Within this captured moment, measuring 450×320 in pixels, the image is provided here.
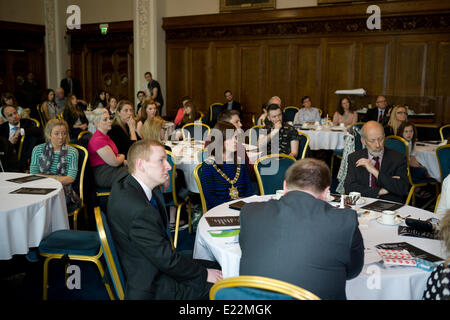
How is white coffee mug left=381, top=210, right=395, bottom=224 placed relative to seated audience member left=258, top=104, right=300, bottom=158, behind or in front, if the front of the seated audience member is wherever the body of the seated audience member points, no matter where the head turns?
in front

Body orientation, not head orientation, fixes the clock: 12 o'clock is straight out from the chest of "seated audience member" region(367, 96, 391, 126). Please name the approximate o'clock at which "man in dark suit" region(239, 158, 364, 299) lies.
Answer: The man in dark suit is roughly at 12 o'clock from the seated audience member.

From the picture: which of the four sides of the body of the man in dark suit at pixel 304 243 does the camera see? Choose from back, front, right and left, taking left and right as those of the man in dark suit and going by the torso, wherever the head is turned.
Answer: back

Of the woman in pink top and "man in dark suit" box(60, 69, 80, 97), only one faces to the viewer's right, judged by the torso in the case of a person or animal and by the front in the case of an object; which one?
the woman in pink top

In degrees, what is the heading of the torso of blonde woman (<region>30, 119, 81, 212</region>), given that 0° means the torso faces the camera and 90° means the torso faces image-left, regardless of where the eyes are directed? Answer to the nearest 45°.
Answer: approximately 0°

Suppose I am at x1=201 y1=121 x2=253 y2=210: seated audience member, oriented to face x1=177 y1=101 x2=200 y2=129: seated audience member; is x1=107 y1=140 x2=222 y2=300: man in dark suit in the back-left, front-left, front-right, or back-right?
back-left

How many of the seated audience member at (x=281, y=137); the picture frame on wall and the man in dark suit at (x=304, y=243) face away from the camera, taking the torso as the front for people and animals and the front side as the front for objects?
1

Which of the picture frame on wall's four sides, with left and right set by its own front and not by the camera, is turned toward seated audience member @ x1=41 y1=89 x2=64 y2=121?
right

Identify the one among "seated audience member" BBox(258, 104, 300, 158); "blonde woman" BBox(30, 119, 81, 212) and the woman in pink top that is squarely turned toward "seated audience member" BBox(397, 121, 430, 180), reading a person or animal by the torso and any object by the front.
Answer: the woman in pink top

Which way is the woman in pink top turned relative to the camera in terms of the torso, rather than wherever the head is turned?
to the viewer's right

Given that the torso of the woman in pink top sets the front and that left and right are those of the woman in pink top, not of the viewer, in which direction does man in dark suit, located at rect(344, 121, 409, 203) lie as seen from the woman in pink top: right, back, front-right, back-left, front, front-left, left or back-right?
front-right
